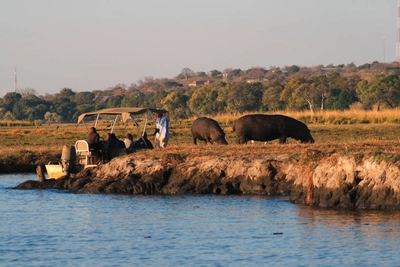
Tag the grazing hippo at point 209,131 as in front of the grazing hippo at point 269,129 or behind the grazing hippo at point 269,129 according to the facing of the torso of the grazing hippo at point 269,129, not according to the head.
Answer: behind

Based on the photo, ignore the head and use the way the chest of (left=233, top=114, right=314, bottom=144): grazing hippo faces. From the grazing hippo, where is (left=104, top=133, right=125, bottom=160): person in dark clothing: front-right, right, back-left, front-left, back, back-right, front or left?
back-right

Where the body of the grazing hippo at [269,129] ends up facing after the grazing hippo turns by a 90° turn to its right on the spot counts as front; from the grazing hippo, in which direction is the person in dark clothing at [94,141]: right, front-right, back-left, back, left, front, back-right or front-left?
front-right

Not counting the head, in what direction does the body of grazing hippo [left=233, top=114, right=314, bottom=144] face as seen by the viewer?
to the viewer's right
